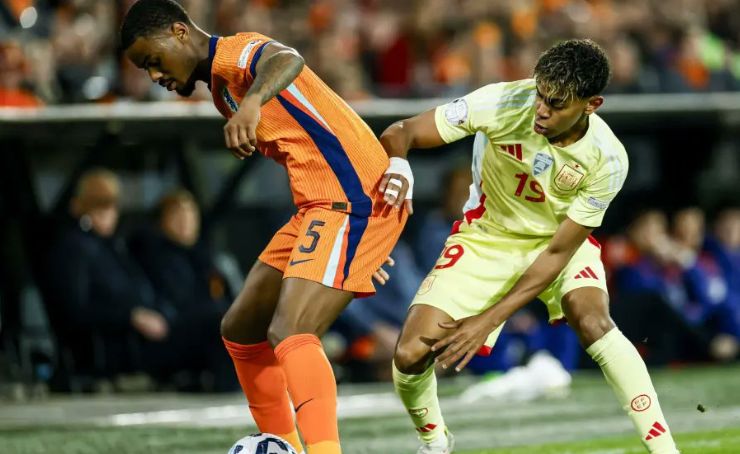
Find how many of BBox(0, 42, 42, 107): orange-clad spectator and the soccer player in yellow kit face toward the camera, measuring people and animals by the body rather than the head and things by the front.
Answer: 2

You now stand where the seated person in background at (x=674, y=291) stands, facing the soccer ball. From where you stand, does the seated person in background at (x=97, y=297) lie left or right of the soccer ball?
right

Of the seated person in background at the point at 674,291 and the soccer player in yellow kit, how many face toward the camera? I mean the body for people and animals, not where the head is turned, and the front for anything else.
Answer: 2

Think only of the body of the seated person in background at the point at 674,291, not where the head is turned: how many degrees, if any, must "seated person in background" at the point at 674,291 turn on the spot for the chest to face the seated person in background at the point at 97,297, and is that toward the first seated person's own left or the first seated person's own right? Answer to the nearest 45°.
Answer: approximately 45° to the first seated person's own right

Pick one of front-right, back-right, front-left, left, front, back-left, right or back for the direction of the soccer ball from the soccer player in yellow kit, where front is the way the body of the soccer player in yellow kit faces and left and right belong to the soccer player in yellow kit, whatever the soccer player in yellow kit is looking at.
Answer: front-right

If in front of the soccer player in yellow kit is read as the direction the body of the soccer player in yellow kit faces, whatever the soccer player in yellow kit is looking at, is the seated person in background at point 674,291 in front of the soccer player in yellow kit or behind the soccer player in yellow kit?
behind

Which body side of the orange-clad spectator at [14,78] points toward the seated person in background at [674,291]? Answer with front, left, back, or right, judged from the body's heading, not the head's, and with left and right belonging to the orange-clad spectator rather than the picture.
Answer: left

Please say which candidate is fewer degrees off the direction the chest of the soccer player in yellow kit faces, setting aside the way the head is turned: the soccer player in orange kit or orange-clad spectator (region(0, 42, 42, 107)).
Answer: the soccer player in orange kit

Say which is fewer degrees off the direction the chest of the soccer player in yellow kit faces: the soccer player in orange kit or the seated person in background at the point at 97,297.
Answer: the soccer player in orange kit
